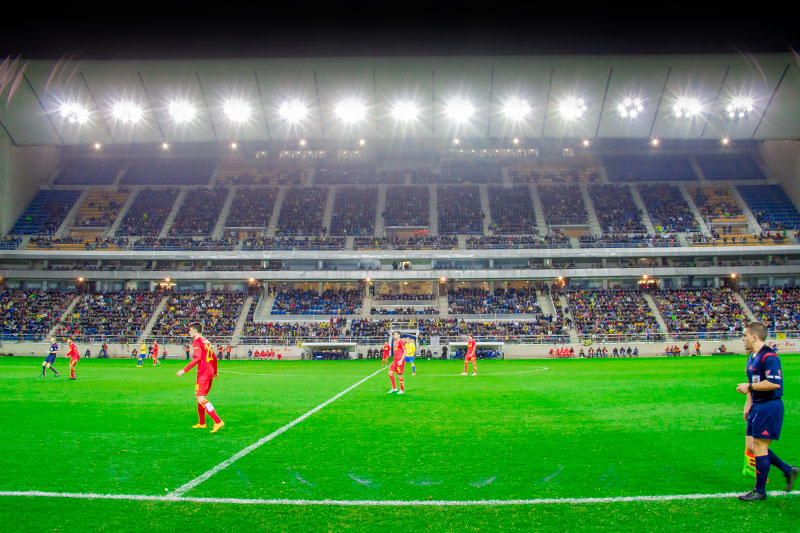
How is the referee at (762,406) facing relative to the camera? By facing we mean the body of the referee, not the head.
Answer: to the viewer's left

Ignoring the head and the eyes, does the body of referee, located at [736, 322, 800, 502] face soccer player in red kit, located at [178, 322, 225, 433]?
yes
